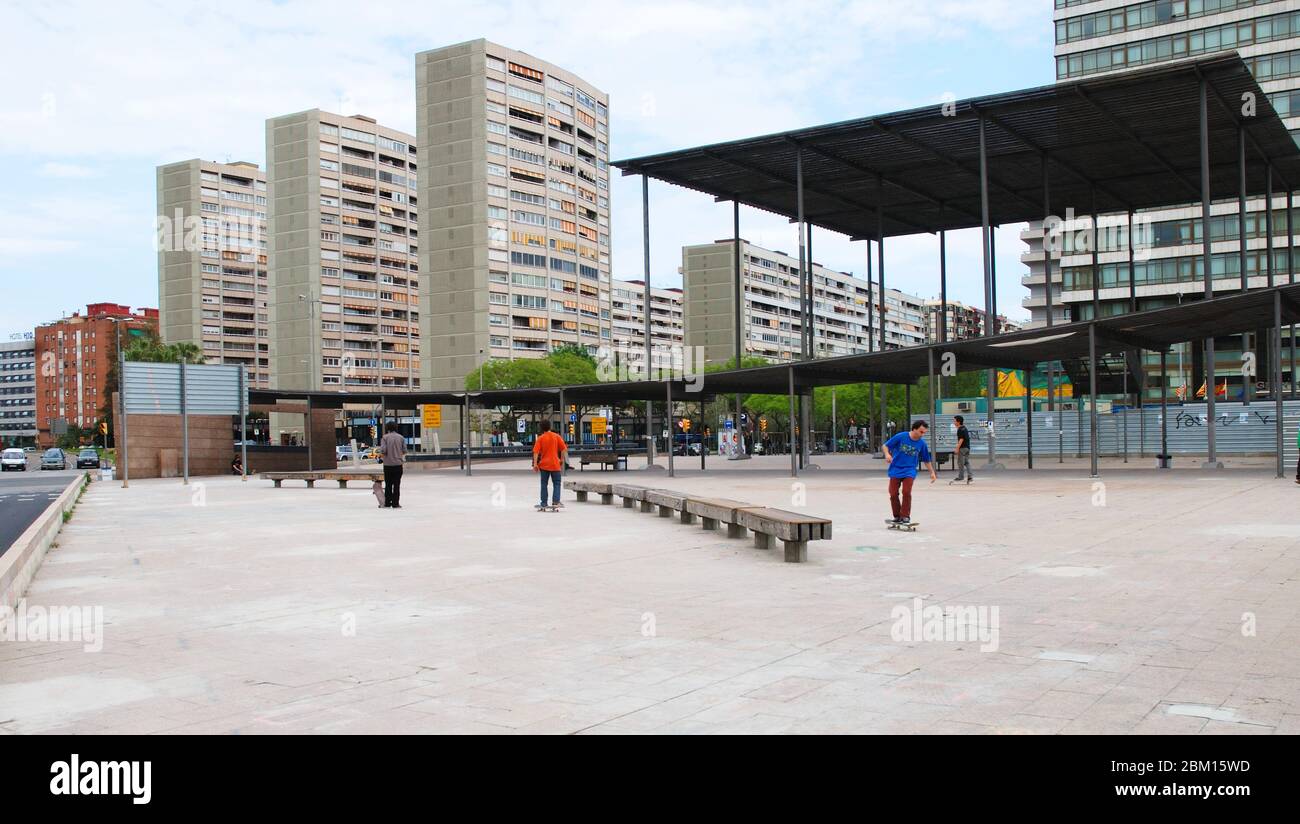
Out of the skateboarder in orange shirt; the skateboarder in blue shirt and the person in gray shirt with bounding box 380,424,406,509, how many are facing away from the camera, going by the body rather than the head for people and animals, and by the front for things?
2

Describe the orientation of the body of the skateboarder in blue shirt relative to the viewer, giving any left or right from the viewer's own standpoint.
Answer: facing the viewer

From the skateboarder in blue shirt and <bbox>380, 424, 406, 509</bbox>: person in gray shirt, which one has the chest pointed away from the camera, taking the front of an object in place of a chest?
the person in gray shirt

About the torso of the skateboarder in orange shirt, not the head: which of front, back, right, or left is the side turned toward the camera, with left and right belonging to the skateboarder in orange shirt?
back

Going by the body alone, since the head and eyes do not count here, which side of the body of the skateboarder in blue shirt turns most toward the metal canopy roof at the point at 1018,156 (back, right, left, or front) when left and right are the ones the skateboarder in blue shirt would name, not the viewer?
back

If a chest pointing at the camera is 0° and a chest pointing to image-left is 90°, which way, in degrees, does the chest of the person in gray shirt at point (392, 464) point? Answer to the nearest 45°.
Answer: approximately 180°

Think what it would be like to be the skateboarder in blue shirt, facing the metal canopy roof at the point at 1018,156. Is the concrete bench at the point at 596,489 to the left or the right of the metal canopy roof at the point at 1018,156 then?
left

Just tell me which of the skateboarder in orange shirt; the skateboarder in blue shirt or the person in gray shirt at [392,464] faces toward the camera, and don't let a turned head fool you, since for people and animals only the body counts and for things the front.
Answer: the skateboarder in blue shirt

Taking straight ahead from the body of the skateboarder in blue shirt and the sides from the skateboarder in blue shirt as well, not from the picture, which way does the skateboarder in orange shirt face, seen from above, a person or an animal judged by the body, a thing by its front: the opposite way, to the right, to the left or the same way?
the opposite way

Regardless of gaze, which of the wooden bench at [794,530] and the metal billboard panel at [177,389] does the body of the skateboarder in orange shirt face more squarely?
the metal billboard panel
